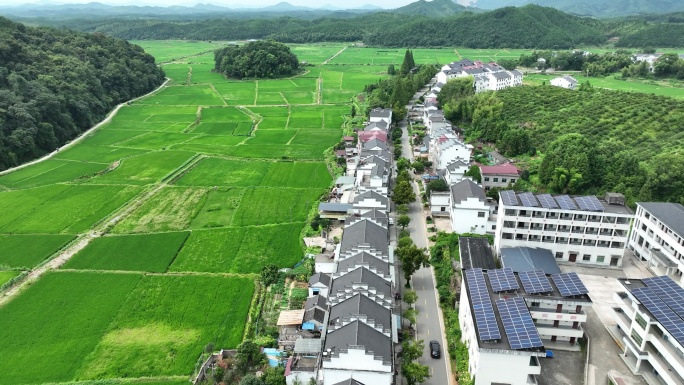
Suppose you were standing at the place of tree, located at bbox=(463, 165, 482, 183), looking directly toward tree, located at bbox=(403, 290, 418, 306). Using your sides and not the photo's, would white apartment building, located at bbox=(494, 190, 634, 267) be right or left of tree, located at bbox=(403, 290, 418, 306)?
left

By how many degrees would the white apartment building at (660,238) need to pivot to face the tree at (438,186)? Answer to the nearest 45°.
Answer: approximately 45° to its right

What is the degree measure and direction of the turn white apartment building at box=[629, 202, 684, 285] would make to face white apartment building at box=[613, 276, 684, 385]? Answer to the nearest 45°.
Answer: approximately 45° to its left

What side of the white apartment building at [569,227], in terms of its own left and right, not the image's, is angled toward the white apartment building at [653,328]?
front

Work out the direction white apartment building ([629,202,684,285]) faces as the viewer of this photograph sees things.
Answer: facing the viewer and to the left of the viewer

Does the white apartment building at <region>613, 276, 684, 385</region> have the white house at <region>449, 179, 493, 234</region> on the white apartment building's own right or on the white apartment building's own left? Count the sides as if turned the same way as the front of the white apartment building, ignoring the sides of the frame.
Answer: on the white apartment building's own right

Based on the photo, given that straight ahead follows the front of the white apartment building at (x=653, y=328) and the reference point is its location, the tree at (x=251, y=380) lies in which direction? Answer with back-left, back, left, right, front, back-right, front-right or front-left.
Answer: front

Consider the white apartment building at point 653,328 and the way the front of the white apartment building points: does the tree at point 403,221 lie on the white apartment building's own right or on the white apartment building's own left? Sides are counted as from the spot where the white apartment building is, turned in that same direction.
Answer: on the white apartment building's own right

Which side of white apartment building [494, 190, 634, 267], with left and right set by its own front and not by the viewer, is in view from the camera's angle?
front

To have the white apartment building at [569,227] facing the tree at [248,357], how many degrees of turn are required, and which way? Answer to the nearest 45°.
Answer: approximately 45° to its right

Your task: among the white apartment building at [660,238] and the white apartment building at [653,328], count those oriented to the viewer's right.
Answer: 0

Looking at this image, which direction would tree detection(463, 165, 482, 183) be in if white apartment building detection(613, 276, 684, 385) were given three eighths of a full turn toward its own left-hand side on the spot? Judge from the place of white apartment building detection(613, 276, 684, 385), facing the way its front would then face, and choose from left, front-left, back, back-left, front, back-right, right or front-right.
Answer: back-left

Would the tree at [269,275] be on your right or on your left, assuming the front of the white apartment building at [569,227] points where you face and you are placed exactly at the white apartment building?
on your right

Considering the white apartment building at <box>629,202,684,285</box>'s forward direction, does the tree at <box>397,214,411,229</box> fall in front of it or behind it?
in front

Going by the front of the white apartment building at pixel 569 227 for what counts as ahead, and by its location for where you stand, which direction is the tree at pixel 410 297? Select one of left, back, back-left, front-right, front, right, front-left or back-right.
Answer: front-right
